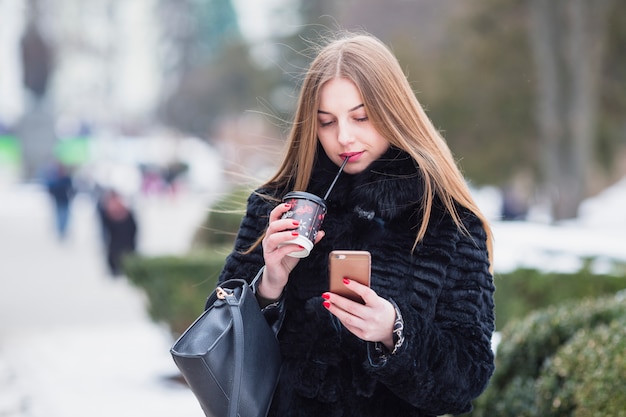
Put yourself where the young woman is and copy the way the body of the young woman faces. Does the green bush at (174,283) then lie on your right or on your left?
on your right

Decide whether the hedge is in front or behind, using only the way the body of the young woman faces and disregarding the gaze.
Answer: behind

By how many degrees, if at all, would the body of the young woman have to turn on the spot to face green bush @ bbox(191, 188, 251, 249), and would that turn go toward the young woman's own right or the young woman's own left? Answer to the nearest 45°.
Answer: approximately 135° to the young woman's own right

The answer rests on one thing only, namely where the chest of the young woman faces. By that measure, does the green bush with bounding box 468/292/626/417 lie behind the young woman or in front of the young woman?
behind

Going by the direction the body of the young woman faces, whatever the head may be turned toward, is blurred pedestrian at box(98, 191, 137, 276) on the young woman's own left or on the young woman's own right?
on the young woman's own right

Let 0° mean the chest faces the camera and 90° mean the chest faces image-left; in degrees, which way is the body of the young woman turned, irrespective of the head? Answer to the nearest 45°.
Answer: approximately 45°

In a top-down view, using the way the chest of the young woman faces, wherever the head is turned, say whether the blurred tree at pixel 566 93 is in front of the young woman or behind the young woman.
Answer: behind
